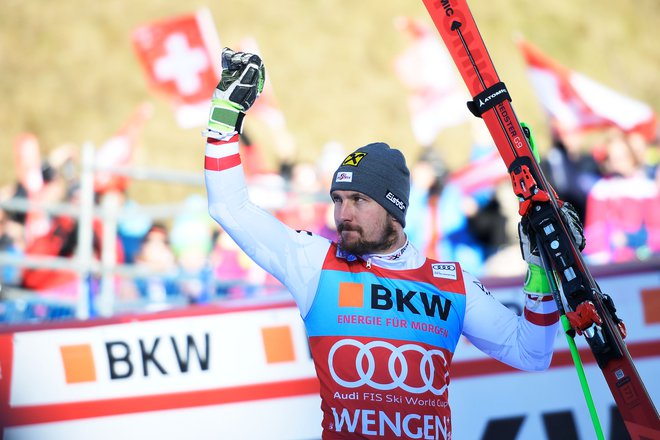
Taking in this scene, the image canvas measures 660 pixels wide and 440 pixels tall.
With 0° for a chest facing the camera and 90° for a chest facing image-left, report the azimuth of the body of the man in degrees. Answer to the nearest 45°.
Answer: approximately 0°

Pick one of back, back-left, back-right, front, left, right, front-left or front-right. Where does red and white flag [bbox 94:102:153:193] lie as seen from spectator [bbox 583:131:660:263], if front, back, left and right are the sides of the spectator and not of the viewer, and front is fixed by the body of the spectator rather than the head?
right

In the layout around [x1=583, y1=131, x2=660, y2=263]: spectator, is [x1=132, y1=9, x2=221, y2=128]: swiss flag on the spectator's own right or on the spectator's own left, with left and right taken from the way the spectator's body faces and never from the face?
on the spectator's own right

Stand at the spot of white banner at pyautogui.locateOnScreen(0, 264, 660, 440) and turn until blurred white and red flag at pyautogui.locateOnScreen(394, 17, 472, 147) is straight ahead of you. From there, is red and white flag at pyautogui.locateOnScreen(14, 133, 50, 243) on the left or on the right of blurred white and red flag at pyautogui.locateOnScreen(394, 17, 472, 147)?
left

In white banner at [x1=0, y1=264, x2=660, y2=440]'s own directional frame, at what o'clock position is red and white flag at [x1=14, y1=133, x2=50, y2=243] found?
The red and white flag is roughly at 5 o'clock from the white banner.

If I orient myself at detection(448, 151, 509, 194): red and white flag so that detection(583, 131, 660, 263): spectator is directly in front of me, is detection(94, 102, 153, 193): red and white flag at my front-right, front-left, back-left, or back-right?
back-right

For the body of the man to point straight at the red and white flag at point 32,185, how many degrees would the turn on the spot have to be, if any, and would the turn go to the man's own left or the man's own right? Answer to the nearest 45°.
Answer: approximately 135° to the man's own right

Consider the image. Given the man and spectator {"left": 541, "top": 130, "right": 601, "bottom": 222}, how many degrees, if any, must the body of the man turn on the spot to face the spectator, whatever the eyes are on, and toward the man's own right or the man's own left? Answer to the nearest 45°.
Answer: approximately 180°

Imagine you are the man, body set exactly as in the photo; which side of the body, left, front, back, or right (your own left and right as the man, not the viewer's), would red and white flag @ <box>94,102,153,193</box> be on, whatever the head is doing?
back

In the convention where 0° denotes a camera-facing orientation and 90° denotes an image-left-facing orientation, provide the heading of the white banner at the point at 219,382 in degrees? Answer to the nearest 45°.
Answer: approximately 0°

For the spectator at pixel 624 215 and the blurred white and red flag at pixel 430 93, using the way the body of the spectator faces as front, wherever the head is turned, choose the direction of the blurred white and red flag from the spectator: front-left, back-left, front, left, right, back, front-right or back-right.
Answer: back-right
